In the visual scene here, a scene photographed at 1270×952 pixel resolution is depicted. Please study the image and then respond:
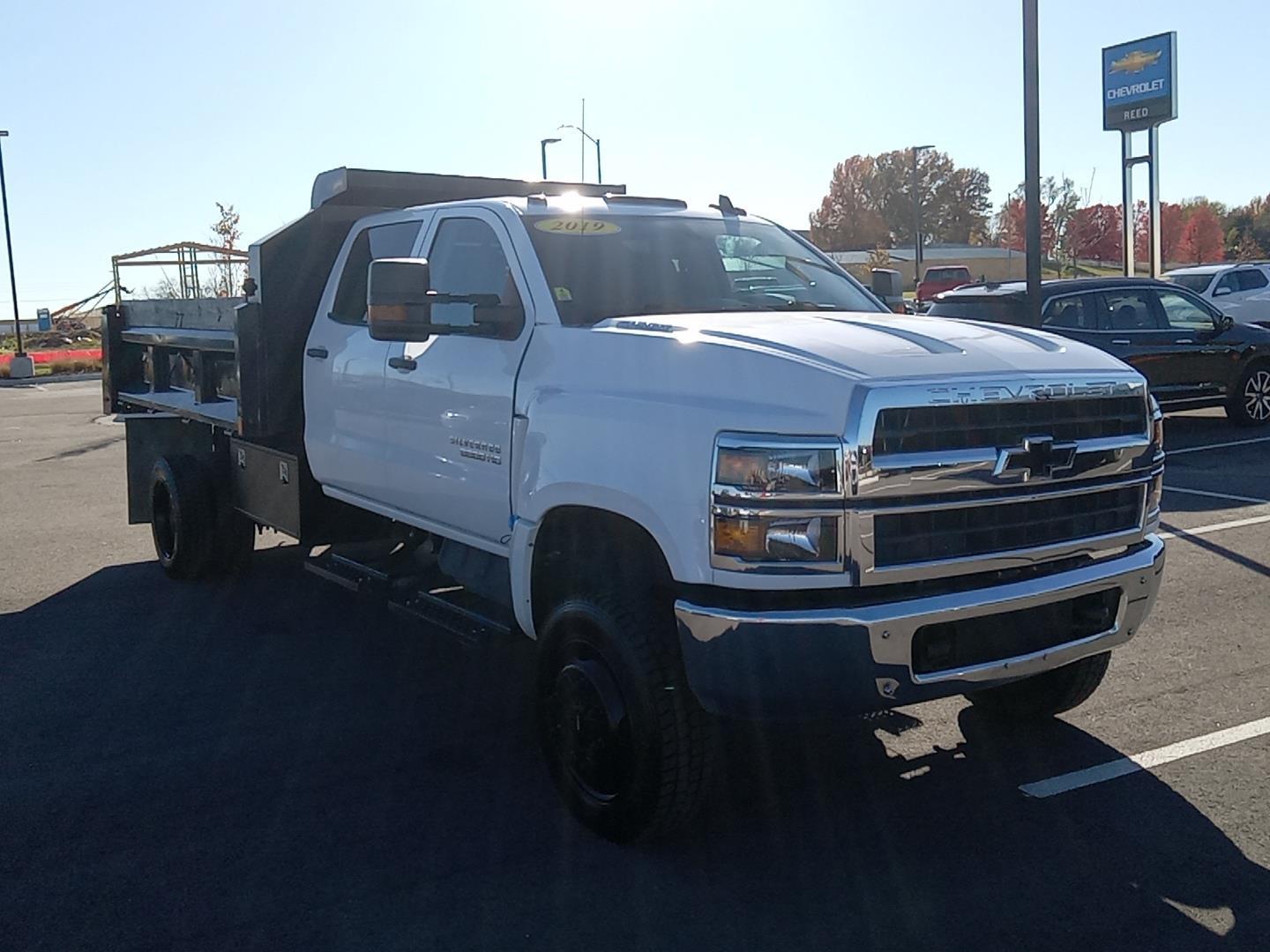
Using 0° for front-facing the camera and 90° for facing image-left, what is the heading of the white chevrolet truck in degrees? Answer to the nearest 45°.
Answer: approximately 315°

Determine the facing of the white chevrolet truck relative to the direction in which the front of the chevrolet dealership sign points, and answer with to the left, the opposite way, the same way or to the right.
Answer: to the left

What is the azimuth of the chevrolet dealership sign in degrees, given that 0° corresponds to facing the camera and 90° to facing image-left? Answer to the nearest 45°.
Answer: approximately 45°

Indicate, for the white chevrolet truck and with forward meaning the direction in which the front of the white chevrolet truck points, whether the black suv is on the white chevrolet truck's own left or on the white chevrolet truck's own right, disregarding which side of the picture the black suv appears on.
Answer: on the white chevrolet truck's own left

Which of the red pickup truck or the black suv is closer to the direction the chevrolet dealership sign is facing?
the black suv
